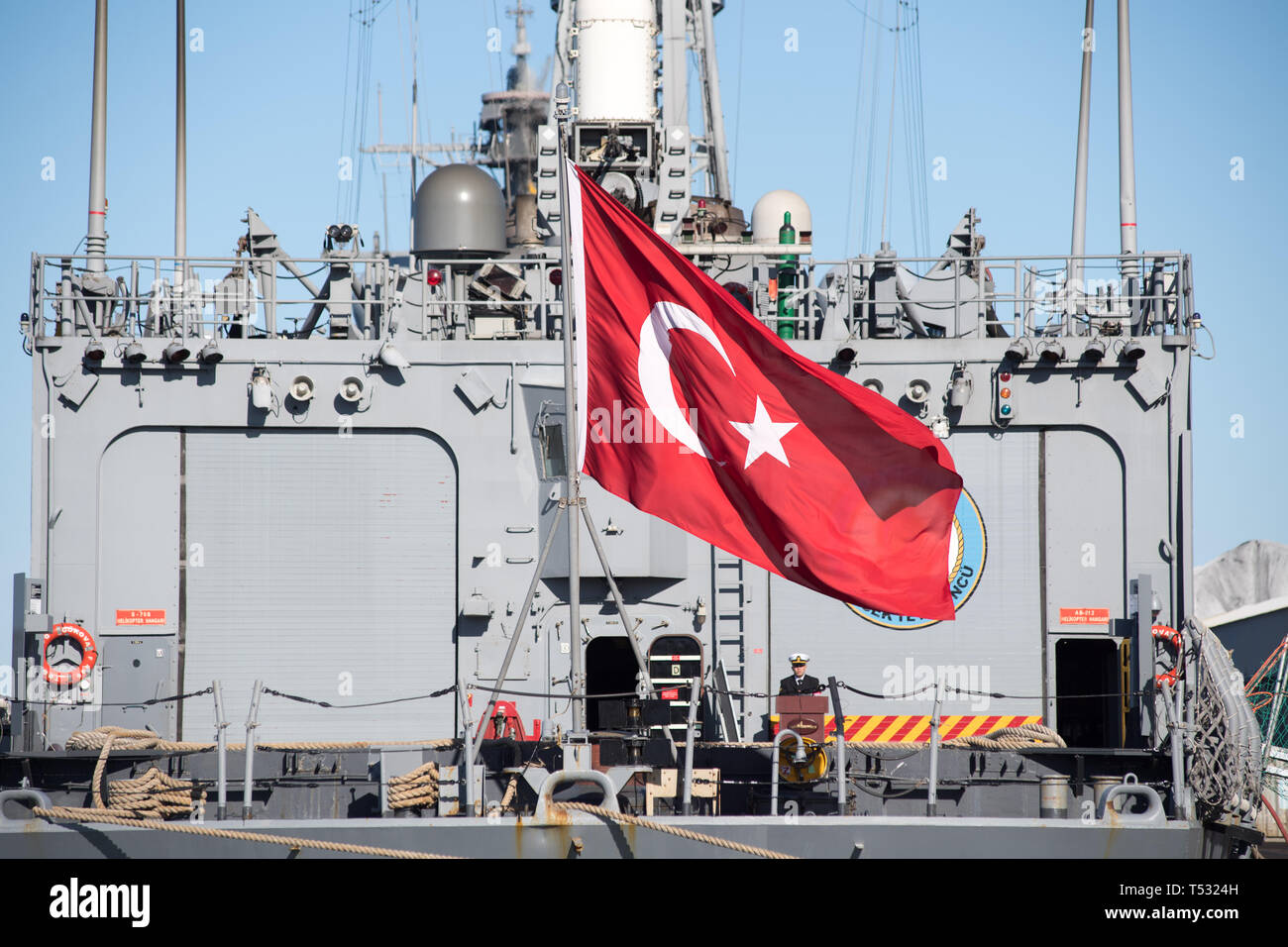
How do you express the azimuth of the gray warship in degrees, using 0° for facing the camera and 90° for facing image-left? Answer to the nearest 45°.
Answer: approximately 180°

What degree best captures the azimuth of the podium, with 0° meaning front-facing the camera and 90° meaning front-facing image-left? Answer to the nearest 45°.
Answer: approximately 0°

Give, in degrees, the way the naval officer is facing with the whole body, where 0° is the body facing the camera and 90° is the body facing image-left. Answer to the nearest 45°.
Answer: approximately 0°

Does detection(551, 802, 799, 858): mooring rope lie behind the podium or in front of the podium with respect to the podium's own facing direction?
in front

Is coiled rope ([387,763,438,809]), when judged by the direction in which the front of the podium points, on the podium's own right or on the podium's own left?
on the podium's own right
